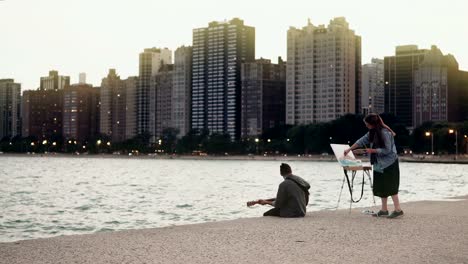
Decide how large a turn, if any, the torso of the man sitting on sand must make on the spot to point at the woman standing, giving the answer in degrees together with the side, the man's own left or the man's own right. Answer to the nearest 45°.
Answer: approximately 135° to the man's own right

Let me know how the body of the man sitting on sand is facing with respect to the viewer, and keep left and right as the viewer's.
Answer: facing away from the viewer and to the left of the viewer
